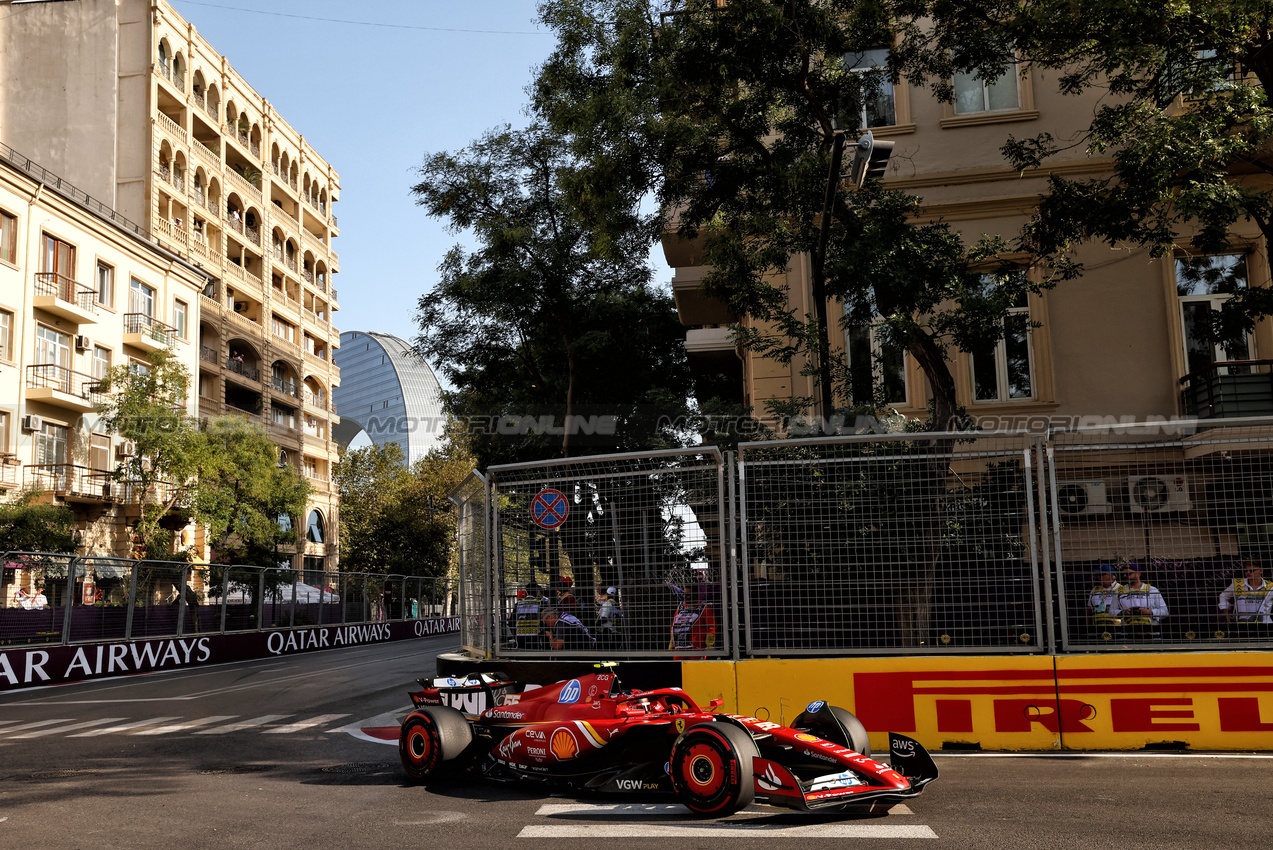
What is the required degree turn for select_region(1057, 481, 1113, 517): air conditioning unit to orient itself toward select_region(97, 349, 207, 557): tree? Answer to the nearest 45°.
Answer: approximately 135° to its right

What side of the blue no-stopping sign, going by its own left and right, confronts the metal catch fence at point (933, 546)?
left

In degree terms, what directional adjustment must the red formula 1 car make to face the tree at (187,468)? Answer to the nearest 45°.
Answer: approximately 180°

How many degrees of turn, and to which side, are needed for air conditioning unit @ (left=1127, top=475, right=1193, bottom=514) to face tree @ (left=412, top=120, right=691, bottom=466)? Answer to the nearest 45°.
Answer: approximately 135° to its right

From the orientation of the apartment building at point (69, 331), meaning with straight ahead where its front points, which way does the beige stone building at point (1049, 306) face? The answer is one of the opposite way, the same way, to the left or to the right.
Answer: to the right
